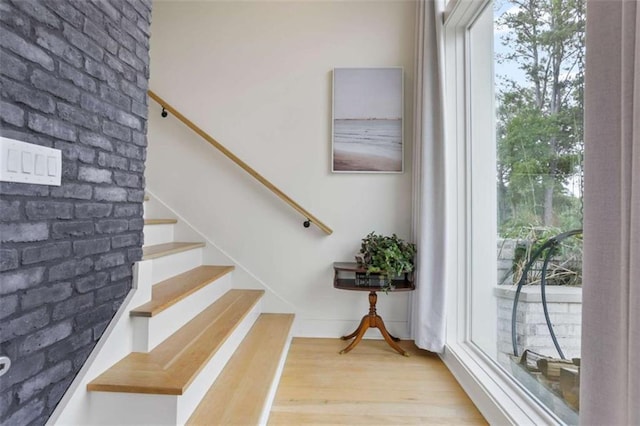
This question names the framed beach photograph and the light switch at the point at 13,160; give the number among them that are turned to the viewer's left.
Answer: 0

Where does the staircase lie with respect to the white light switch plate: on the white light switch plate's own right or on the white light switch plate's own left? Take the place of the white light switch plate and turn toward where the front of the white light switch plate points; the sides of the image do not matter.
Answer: on the white light switch plate's own left

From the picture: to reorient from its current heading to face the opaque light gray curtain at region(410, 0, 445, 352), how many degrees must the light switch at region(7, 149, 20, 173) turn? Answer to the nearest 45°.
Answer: approximately 45° to its left

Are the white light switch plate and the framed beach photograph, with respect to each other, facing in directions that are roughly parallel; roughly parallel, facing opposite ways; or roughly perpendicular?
roughly perpendicular

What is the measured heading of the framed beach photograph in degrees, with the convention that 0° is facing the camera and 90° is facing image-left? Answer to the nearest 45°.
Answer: approximately 0°

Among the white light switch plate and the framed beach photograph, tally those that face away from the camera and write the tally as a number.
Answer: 0

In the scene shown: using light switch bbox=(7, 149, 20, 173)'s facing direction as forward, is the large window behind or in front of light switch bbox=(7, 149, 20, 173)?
in front

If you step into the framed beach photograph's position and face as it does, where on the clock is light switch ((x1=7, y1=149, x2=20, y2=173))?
The light switch is roughly at 1 o'clock from the framed beach photograph.

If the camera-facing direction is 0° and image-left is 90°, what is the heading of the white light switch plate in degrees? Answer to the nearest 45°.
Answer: approximately 315°

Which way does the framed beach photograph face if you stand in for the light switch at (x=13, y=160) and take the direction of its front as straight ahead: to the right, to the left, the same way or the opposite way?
to the right

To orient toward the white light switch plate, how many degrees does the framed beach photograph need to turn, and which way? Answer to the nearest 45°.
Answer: approximately 45° to its right

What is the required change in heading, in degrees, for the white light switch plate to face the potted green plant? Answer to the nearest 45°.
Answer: approximately 45° to its left
